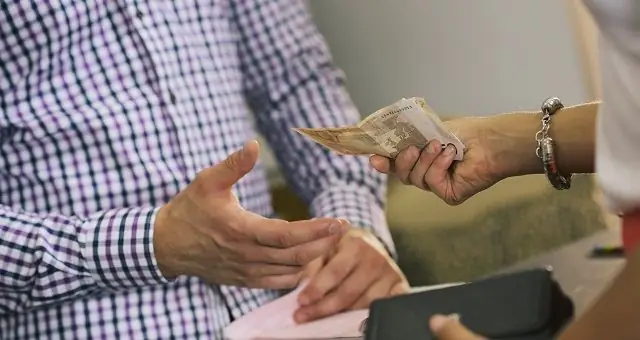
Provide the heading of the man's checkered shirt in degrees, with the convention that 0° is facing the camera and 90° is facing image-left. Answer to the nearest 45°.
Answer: approximately 315°
